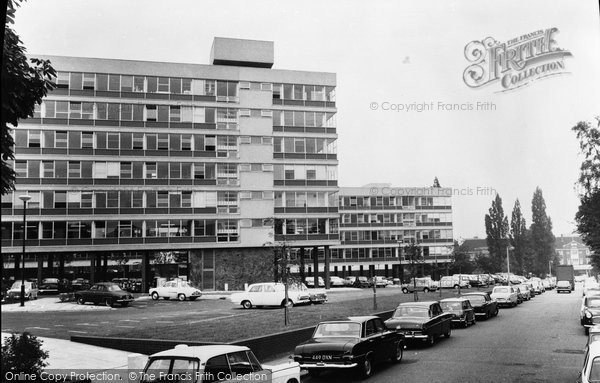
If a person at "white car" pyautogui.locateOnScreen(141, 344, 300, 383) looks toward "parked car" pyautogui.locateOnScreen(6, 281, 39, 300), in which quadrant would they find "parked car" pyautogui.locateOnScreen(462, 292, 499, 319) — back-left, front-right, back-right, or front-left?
front-right

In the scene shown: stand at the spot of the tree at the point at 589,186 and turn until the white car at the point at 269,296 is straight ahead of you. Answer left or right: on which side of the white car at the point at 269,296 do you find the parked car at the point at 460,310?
left

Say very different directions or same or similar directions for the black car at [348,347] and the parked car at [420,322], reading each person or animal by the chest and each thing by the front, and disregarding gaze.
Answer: same or similar directions

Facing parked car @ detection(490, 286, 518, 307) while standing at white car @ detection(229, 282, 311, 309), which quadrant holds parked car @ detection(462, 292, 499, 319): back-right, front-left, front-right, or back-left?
front-right

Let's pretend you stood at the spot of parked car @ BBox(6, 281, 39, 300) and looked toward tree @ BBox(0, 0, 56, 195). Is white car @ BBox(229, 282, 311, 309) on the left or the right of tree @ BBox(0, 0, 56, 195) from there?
left

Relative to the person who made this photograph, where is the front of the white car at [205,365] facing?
facing away from the viewer and to the right of the viewer
